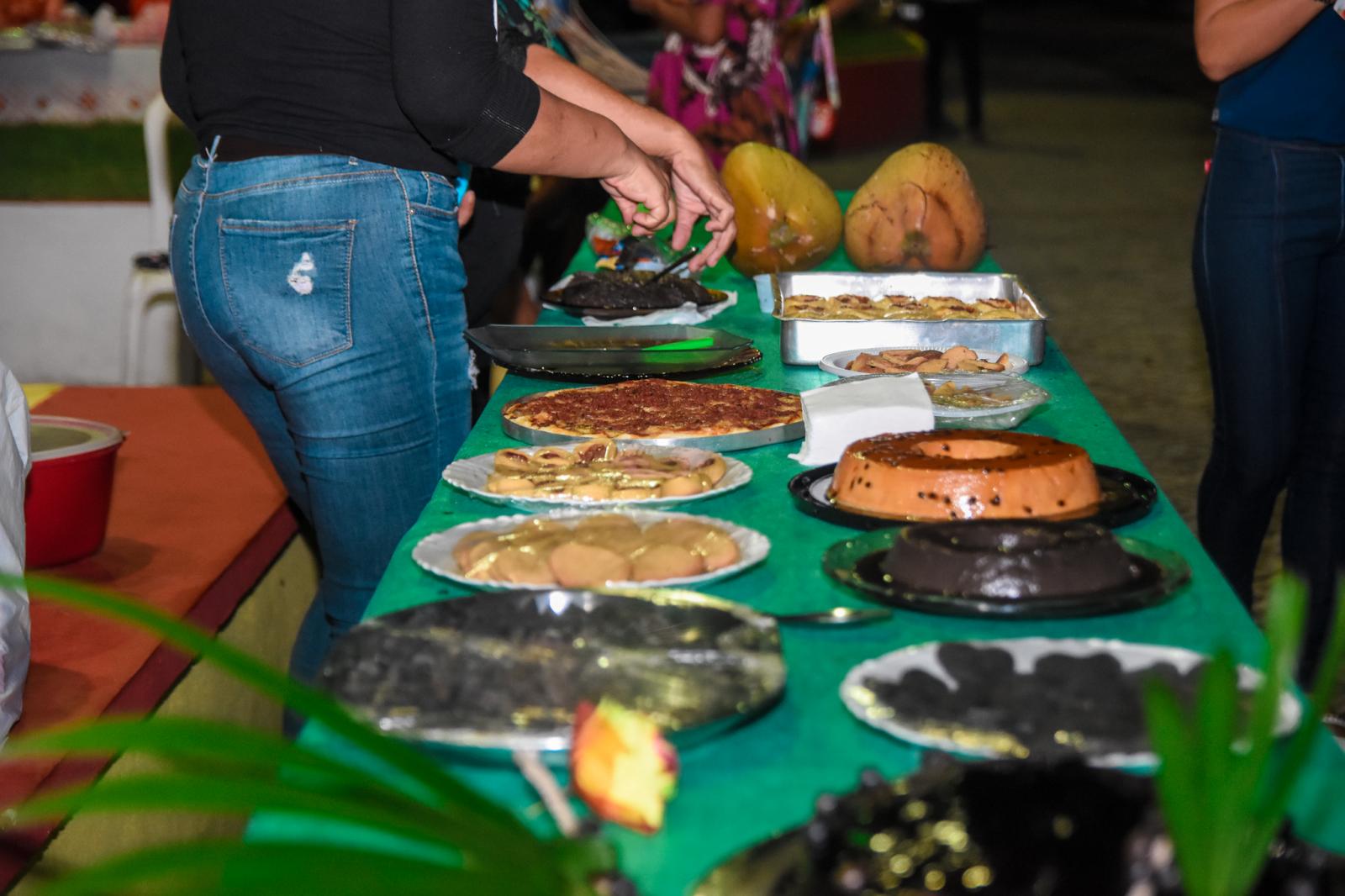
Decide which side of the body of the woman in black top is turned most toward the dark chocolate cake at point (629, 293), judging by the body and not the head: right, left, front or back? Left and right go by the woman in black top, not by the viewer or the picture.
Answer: front

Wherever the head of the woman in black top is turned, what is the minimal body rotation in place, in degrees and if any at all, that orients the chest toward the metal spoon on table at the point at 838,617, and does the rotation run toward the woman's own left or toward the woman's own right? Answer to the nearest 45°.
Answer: approximately 90° to the woman's own right

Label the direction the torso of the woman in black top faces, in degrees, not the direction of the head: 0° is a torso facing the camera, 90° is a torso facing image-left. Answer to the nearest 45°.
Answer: approximately 225°

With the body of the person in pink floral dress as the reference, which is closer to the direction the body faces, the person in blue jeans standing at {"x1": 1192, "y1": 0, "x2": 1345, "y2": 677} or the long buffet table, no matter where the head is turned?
the long buffet table

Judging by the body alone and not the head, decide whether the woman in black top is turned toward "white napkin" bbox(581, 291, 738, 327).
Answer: yes

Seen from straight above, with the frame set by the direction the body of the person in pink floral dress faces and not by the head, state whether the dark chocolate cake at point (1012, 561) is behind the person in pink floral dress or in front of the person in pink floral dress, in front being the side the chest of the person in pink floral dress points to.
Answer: in front

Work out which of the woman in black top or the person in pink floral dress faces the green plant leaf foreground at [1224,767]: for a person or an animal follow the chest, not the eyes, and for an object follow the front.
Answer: the person in pink floral dress

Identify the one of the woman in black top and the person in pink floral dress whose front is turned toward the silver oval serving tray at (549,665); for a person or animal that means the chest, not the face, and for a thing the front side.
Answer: the person in pink floral dress

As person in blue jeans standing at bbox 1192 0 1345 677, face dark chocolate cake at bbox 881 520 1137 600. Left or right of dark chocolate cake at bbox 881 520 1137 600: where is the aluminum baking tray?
right

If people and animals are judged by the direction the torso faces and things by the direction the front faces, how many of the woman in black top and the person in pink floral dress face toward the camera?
1

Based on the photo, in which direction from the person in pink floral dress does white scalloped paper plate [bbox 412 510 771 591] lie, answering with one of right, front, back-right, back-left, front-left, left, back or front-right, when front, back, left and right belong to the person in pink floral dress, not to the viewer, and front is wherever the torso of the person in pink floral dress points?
front

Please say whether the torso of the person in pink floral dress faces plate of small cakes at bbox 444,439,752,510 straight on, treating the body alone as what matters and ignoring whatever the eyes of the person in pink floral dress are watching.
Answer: yes

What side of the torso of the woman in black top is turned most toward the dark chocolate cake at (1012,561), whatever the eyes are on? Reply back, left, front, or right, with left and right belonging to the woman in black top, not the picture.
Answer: right

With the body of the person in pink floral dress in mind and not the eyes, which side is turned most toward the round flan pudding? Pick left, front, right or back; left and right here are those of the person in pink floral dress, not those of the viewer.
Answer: front

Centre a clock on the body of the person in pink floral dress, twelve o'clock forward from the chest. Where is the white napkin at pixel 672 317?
The white napkin is roughly at 12 o'clock from the person in pink floral dress.

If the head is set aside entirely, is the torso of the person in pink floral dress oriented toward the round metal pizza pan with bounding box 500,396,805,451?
yes

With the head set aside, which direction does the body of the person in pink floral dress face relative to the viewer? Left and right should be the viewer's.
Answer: facing the viewer

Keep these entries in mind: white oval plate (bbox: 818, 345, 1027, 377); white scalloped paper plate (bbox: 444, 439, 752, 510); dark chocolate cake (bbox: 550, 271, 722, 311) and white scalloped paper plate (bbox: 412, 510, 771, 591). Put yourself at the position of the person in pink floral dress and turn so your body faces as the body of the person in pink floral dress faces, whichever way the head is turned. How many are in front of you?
4

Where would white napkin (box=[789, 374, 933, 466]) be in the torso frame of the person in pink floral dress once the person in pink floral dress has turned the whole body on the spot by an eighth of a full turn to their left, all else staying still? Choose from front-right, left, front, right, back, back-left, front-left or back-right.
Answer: front-right

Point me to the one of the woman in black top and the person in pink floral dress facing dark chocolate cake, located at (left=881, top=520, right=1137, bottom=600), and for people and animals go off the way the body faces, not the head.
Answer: the person in pink floral dress
